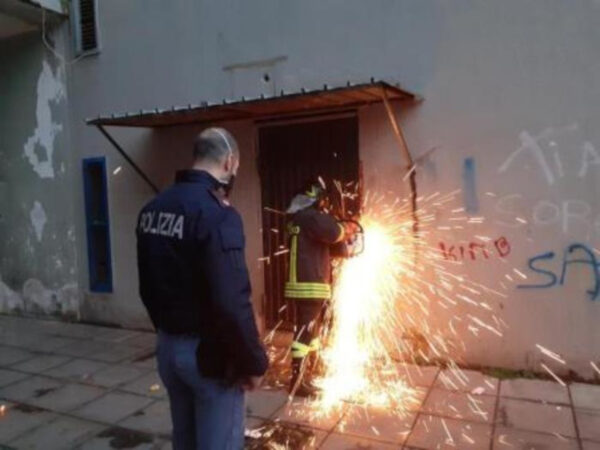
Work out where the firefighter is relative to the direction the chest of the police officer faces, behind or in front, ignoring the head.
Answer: in front

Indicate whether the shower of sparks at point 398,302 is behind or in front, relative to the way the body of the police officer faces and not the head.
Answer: in front

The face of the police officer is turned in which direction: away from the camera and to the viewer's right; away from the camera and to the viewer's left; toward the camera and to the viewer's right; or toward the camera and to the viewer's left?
away from the camera and to the viewer's right

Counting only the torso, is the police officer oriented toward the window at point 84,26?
no

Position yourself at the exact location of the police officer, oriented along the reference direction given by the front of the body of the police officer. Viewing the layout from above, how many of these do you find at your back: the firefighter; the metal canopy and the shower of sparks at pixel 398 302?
0

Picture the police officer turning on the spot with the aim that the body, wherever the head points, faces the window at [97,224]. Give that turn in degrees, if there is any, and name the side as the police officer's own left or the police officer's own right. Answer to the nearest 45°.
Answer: approximately 45° to the police officer's own left

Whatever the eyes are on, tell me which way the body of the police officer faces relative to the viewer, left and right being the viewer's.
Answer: facing away from the viewer and to the right of the viewer

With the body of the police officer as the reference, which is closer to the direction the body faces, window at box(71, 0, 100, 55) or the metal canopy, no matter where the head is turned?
the metal canopy

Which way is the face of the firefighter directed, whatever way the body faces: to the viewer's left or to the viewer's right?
to the viewer's right

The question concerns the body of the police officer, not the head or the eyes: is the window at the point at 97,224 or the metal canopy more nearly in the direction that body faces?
the metal canopy
